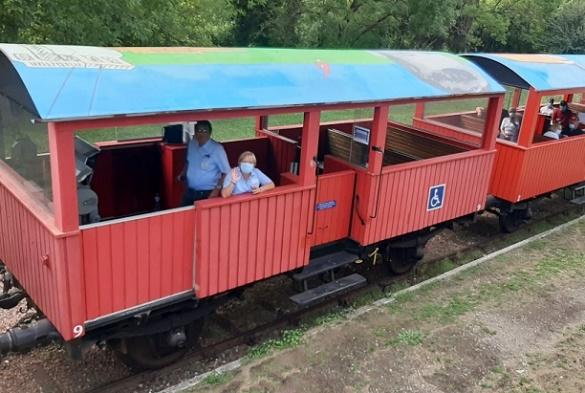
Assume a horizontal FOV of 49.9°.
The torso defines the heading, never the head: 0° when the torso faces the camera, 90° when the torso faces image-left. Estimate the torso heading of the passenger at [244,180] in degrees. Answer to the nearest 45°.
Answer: approximately 0°

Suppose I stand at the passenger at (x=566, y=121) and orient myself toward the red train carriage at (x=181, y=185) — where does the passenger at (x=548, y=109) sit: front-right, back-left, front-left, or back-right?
back-right

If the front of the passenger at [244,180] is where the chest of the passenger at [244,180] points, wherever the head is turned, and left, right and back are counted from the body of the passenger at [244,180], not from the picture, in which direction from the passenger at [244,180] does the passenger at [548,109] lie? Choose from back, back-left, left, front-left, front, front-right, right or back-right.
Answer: back-left

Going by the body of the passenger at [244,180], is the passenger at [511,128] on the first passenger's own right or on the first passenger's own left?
on the first passenger's own left

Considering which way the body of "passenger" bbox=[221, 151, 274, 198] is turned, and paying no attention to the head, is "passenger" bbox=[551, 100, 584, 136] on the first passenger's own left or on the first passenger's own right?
on the first passenger's own left

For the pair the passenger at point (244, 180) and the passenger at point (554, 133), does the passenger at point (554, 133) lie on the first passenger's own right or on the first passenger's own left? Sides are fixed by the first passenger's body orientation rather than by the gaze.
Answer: on the first passenger's own left

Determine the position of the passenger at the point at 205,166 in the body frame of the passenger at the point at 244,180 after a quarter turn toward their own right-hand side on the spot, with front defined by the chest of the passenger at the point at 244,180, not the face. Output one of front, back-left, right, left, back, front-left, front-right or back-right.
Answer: front-right

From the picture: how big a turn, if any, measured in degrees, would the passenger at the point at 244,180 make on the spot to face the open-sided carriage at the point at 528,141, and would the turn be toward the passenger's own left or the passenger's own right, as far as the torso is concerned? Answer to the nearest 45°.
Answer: approximately 135° to the passenger's own left
